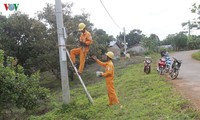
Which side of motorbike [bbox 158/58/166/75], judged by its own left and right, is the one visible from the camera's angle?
front

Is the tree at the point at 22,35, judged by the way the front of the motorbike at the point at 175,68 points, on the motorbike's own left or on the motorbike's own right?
on the motorbike's own right

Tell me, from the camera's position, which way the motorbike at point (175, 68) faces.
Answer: facing the viewer and to the left of the viewer

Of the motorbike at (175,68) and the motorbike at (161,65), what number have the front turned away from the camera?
0

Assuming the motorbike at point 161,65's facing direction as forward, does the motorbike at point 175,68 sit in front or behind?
in front

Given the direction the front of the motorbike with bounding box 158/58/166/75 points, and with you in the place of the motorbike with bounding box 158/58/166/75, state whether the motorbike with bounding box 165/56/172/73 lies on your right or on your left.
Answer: on your left

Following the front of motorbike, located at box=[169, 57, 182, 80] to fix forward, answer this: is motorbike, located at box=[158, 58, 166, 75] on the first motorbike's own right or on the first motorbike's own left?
on the first motorbike's own right
